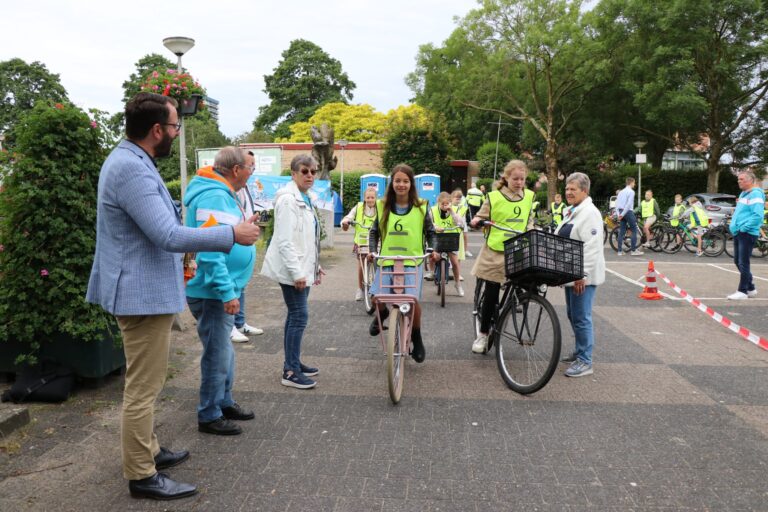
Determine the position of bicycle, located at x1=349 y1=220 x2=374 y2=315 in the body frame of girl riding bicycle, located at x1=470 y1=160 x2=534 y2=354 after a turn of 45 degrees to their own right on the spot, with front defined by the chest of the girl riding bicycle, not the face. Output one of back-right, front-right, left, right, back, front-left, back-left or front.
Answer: back-right

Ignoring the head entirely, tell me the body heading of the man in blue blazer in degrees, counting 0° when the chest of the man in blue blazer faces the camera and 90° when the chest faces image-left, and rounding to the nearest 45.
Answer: approximately 270°

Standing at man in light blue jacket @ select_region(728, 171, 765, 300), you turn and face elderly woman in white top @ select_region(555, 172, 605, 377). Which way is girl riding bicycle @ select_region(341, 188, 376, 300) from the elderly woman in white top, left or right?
right

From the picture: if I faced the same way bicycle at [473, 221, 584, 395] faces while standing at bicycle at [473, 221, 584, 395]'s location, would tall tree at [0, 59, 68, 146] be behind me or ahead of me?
behind

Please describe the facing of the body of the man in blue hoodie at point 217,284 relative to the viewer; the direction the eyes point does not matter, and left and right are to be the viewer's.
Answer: facing to the right of the viewer

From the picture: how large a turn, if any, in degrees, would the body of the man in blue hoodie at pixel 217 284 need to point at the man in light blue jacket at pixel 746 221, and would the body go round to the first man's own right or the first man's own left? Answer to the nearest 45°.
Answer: approximately 45° to the first man's own left

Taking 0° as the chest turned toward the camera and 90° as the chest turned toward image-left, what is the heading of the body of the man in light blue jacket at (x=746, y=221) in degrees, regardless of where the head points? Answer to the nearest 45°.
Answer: approximately 90°

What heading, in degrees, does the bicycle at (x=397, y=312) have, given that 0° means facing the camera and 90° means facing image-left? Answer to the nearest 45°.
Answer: approximately 0°

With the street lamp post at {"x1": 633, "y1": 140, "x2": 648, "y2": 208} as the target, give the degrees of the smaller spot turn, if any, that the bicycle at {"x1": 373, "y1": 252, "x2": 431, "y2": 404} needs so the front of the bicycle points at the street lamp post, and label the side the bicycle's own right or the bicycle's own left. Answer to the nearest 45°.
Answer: approximately 135° to the bicycle's own left

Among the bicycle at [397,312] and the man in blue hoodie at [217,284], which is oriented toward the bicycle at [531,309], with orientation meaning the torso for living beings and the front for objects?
the man in blue hoodie
